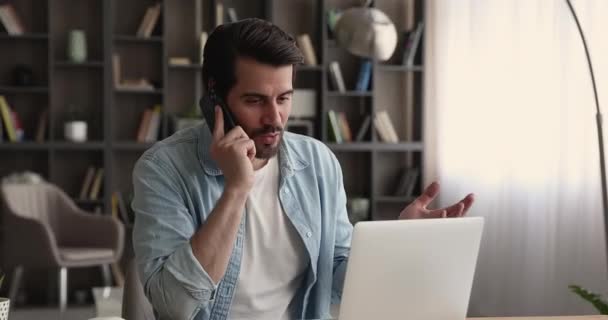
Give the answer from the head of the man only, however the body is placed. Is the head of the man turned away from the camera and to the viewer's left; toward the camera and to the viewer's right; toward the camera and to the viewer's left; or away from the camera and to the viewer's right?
toward the camera and to the viewer's right

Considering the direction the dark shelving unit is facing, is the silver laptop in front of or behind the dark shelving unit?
in front

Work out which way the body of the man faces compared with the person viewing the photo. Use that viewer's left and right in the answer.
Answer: facing the viewer and to the right of the viewer

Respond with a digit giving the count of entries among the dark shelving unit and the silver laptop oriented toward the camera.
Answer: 1

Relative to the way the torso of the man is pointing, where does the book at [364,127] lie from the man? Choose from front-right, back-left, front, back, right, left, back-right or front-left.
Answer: back-left

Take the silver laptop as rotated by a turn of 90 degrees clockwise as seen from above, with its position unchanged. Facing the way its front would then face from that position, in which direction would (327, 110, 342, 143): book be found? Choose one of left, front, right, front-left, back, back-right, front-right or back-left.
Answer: front-left

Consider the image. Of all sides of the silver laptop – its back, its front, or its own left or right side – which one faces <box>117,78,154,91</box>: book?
front

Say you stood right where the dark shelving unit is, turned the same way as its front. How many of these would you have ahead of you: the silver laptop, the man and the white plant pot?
3

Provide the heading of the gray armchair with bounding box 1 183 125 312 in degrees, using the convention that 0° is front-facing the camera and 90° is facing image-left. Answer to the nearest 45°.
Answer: approximately 315°

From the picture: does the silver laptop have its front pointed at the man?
yes

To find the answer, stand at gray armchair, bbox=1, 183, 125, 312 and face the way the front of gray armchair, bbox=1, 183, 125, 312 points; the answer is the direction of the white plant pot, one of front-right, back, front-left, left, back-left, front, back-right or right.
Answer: front-right

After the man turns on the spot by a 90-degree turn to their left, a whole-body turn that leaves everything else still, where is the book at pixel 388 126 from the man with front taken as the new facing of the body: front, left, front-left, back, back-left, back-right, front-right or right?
front-left
